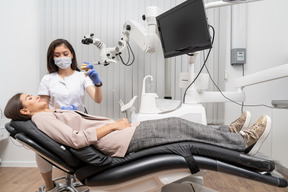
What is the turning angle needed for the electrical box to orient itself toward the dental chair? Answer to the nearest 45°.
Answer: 0° — it already faces it

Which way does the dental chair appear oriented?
to the viewer's right

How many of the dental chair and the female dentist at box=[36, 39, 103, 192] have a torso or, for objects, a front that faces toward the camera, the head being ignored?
1

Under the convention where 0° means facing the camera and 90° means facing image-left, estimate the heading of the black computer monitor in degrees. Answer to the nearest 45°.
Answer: approximately 45°

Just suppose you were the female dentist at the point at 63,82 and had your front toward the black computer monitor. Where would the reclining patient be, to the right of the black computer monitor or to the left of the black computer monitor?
right

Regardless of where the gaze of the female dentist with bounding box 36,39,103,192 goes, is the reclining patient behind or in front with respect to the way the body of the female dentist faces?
in front

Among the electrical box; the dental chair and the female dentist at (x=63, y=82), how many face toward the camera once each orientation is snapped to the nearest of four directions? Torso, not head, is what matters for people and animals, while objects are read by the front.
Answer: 2

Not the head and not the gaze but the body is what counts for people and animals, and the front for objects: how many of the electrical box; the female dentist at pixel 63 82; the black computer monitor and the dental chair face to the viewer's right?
1

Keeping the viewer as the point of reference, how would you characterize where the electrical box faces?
facing the viewer

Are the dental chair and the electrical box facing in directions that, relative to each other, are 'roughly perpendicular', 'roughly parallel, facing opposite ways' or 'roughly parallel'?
roughly perpendicular

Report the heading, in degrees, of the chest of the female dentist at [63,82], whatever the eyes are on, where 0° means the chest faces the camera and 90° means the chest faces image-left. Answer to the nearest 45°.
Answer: approximately 0°

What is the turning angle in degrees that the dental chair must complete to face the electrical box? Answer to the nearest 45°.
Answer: approximately 45° to its left

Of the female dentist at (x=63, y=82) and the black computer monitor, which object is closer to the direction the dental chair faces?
the black computer monitor

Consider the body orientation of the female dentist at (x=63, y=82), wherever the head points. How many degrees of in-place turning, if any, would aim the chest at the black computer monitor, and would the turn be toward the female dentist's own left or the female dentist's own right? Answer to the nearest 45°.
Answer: approximately 45° to the female dentist's own left

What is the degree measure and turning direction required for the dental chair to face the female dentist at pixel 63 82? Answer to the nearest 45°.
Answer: approximately 135° to its left
